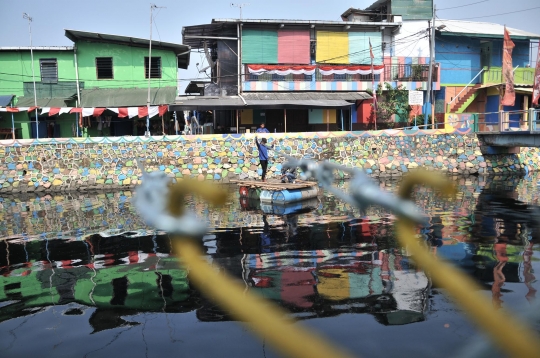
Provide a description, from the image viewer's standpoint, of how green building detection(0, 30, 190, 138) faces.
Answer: facing the viewer

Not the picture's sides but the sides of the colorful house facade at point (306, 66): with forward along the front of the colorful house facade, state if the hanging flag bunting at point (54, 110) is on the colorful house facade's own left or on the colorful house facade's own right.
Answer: on the colorful house facade's own right

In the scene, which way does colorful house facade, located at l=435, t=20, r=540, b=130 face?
toward the camera

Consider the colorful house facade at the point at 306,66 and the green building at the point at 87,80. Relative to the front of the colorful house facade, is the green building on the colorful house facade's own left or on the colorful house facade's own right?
on the colorful house facade's own right

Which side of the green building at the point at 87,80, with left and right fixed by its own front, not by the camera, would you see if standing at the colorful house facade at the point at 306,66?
left

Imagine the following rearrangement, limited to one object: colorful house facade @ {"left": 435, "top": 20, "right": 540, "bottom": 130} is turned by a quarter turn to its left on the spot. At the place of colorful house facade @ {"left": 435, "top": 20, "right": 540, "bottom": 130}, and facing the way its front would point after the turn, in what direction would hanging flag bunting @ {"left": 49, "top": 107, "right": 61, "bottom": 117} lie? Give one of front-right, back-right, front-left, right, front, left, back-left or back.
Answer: back-right

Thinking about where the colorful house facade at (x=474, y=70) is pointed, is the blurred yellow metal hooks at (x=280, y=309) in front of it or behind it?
in front

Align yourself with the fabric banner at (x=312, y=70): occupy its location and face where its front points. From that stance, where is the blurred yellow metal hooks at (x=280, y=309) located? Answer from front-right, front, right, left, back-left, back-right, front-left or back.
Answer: front

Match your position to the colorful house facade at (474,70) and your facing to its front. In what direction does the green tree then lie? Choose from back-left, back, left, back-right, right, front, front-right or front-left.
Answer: front-right

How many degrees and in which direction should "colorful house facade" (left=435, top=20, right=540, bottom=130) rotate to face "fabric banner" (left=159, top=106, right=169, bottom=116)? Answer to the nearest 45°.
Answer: approximately 45° to its right

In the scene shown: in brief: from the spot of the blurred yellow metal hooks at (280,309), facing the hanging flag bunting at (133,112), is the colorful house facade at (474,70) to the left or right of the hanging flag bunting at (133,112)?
right

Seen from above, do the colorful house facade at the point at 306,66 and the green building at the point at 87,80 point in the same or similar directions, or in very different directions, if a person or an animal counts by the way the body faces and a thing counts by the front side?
same or similar directions

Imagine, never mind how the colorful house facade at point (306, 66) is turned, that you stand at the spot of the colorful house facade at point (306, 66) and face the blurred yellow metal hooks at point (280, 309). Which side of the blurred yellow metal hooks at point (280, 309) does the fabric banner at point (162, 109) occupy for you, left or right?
right
